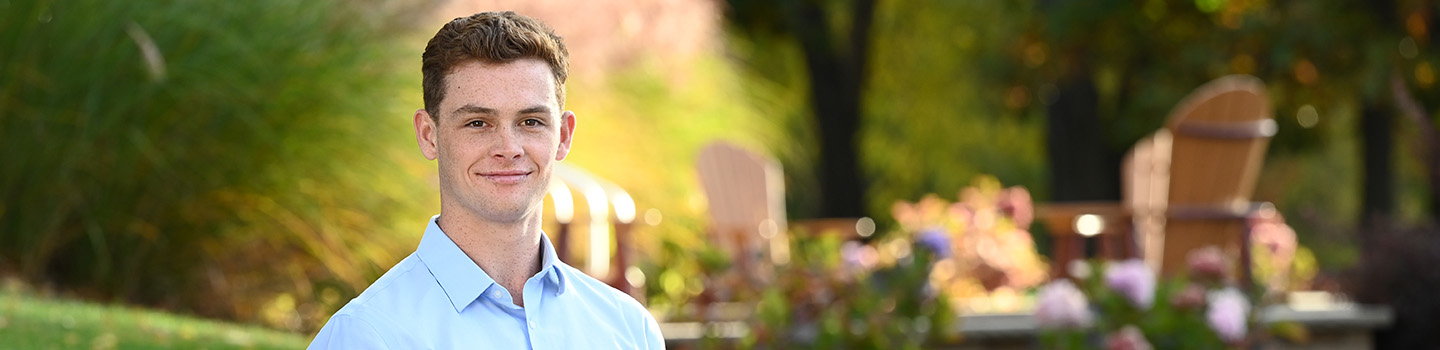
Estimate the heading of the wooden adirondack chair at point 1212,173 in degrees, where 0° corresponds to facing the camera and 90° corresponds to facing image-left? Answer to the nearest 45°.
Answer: approximately 135°
